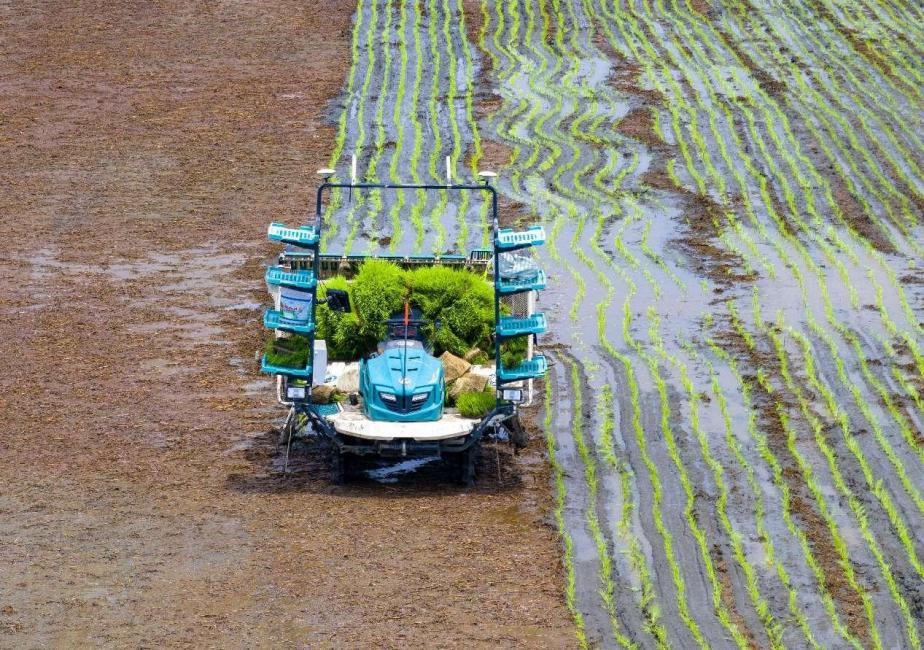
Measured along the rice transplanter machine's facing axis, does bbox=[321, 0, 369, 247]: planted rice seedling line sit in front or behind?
behind

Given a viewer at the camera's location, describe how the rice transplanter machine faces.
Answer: facing the viewer

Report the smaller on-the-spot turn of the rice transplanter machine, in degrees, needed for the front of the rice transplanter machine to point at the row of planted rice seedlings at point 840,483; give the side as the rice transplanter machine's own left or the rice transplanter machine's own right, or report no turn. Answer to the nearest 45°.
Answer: approximately 90° to the rice transplanter machine's own left

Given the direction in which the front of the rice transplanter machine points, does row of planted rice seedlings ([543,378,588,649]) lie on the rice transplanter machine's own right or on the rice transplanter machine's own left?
on the rice transplanter machine's own left

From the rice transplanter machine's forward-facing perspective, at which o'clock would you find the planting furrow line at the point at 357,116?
The planting furrow line is roughly at 6 o'clock from the rice transplanter machine.

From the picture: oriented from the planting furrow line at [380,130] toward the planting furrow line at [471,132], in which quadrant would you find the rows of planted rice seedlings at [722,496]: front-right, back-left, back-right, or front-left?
front-right

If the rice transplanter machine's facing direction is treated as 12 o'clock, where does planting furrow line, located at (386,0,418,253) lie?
The planting furrow line is roughly at 6 o'clock from the rice transplanter machine.

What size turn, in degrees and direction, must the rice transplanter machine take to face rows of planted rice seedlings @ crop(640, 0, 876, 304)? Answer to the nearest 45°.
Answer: approximately 135° to its left

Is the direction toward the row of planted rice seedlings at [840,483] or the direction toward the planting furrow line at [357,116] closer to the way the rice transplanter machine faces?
the row of planted rice seedlings

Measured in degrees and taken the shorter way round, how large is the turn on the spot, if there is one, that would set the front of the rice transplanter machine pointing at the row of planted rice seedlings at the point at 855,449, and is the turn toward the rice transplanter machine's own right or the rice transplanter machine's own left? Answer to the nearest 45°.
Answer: approximately 90° to the rice transplanter machine's own left

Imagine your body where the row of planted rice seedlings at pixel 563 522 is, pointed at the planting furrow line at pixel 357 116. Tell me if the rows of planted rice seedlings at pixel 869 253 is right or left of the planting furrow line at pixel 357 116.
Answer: right

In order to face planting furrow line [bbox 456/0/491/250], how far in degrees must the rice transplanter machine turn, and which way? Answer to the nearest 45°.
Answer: approximately 180°

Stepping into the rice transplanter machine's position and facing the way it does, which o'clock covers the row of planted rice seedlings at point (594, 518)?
The row of planted rice seedlings is roughly at 10 o'clock from the rice transplanter machine.
